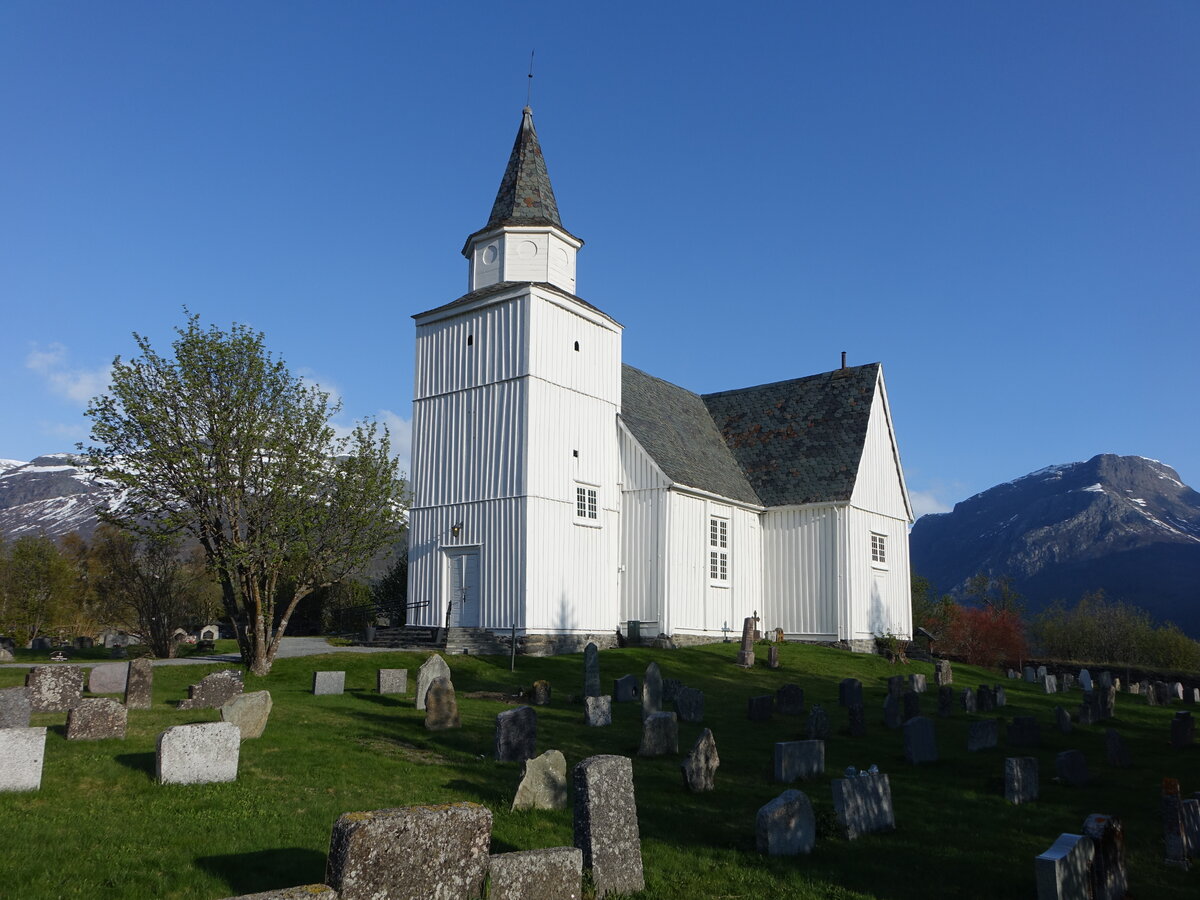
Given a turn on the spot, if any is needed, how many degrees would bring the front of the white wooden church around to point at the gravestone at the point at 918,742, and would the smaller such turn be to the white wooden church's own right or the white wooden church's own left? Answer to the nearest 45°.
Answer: approximately 45° to the white wooden church's own left

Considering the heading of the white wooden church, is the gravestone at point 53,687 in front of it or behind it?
in front

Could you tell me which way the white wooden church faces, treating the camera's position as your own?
facing the viewer and to the left of the viewer

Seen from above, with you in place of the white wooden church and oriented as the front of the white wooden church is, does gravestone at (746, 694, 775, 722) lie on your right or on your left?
on your left

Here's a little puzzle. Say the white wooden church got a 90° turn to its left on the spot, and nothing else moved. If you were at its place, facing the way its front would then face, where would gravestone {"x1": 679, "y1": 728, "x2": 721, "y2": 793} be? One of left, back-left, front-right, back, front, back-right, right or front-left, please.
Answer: front-right

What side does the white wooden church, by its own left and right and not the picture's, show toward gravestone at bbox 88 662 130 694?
front
